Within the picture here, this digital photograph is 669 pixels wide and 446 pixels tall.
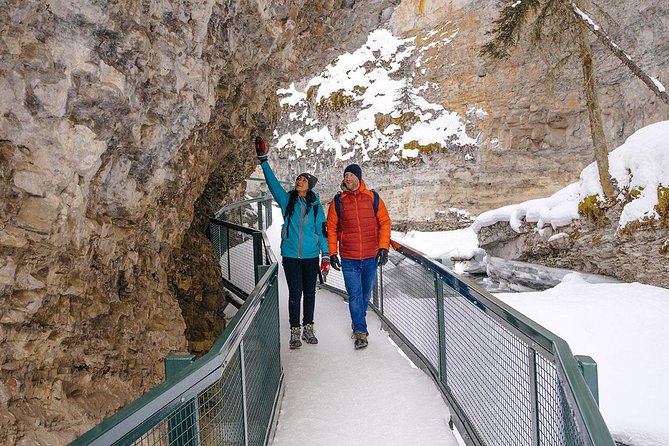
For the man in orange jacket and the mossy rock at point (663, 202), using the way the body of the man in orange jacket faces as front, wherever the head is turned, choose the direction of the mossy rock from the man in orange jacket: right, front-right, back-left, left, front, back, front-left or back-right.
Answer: back-left

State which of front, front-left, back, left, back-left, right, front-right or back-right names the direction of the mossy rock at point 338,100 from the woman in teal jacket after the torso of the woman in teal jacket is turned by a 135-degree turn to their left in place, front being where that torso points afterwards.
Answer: front-left

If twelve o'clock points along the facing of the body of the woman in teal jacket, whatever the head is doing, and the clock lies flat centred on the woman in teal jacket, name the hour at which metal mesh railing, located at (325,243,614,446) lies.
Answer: The metal mesh railing is roughly at 11 o'clock from the woman in teal jacket.

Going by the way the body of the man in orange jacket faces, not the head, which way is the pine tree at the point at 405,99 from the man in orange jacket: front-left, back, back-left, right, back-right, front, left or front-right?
back

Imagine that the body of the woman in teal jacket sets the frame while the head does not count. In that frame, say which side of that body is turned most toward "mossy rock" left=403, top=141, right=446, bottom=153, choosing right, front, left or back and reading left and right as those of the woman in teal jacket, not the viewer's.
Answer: back

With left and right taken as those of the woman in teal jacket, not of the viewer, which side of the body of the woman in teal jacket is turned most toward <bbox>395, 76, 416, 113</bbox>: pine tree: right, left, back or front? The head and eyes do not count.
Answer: back

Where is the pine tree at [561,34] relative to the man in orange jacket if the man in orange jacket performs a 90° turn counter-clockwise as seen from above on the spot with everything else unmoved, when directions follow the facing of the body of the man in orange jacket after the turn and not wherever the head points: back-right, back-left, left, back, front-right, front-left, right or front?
front-left

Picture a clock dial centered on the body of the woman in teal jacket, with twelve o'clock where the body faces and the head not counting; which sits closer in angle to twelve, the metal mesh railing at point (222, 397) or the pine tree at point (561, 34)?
the metal mesh railing

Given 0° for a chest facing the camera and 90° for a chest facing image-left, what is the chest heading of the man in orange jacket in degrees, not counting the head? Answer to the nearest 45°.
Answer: approximately 0°

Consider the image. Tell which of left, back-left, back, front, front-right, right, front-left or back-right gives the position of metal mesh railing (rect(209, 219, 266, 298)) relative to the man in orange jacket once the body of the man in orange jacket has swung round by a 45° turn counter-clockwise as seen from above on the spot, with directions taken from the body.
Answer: back

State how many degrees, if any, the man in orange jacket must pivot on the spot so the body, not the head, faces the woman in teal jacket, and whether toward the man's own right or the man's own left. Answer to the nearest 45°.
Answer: approximately 90° to the man's own right

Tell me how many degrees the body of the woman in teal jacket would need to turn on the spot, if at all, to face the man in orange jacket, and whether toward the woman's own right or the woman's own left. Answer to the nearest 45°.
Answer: approximately 90° to the woman's own left

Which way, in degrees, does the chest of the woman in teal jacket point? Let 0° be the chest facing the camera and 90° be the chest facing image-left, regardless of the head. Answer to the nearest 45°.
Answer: approximately 0°
